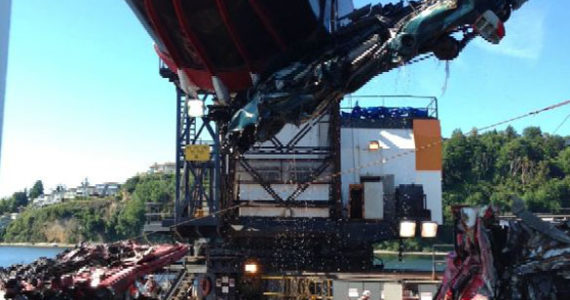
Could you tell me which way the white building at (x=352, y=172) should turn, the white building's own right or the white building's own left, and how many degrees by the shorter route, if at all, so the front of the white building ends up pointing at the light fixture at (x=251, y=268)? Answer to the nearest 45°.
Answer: approximately 45° to the white building's own right

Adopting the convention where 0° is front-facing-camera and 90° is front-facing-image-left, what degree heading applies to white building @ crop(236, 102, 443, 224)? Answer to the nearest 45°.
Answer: approximately 0°
